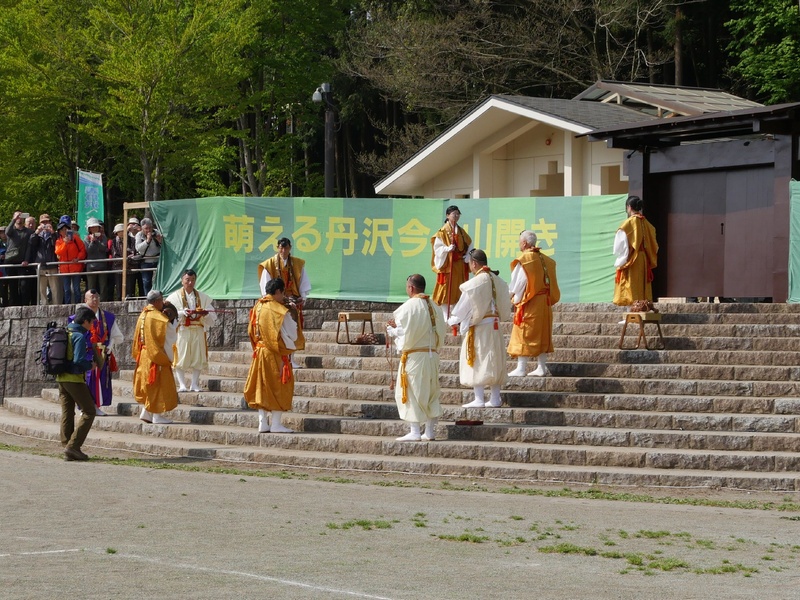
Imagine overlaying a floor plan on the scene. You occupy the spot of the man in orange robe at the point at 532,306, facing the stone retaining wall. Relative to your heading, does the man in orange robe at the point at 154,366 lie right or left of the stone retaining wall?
left

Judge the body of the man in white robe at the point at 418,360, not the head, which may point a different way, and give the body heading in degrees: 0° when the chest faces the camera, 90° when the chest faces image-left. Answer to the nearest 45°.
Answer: approximately 135°

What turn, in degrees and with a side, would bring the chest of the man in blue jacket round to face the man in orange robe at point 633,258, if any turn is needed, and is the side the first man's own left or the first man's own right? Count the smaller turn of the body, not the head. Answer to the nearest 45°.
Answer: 0° — they already face them

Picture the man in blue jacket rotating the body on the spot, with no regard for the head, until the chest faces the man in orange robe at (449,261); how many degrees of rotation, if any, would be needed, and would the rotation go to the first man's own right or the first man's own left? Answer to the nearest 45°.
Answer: approximately 45° to the first man's own left

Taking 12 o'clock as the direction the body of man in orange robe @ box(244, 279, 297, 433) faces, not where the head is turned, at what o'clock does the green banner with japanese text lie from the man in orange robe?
The green banner with japanese text is roughly at 11 o'clock from the man in orange robe.

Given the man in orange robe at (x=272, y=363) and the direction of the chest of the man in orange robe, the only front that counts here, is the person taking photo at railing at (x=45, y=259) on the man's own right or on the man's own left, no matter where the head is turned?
on the man's own left

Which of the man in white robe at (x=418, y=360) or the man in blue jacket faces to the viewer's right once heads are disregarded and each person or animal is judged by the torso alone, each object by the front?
the man in blue jacket

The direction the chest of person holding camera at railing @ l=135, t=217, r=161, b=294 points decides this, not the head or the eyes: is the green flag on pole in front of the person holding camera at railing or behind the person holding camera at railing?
behind

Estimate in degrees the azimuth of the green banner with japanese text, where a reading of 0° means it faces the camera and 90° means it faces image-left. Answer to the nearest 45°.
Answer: approximately 0°

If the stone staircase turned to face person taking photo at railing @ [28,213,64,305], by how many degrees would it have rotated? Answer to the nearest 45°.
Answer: approximately 135° to its right

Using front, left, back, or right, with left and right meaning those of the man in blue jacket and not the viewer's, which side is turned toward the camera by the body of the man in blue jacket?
right
